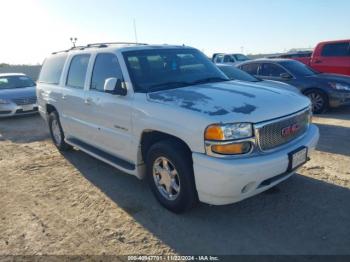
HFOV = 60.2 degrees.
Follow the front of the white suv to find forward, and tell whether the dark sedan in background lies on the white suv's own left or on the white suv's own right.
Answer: on the white suv's own left

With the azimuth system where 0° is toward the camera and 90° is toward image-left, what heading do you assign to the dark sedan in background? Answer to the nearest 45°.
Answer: approximately 315°

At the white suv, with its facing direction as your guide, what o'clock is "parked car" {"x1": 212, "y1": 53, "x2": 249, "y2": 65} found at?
The parked car is roughly at 8 o'clock from the white suv.

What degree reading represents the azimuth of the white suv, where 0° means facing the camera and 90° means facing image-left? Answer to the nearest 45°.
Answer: approximately 315°
